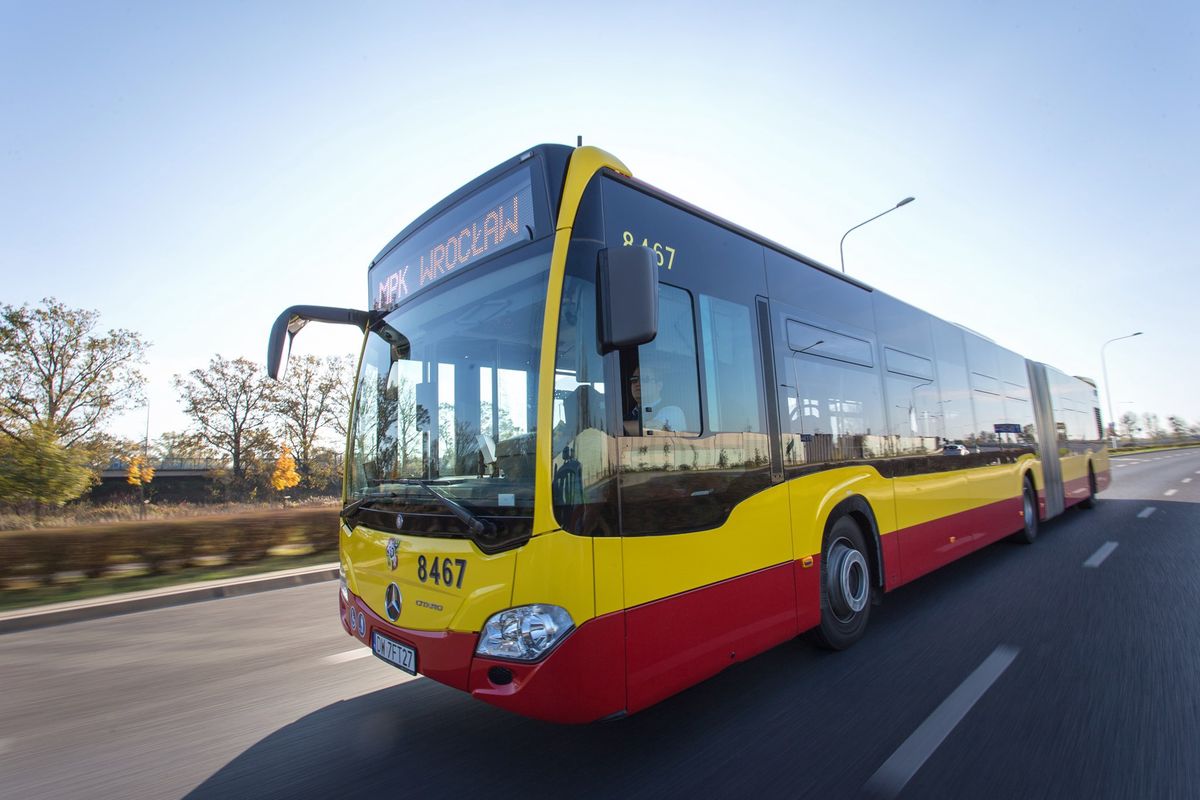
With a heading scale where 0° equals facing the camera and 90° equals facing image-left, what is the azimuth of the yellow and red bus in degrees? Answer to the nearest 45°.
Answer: approximately 45°

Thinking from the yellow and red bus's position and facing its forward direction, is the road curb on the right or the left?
on its right

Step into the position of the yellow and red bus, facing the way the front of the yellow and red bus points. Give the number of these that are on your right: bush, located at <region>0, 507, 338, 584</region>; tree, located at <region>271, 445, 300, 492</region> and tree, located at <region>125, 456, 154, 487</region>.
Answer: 3

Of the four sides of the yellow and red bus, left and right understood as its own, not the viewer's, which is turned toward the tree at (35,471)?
right

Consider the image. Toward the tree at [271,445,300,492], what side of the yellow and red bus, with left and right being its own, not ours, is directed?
right

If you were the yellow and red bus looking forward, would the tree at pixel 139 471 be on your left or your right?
on your right

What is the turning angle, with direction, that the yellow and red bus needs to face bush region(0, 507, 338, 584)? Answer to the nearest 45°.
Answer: approximately 90° to its right
